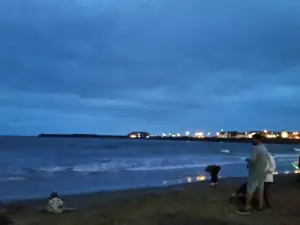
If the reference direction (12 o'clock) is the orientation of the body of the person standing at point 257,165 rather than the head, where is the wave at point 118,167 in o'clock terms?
The wave is roughly at 2 o'clock from the person standing.

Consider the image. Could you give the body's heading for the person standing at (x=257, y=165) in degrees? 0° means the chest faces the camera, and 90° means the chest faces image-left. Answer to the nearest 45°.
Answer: approximately 90°
